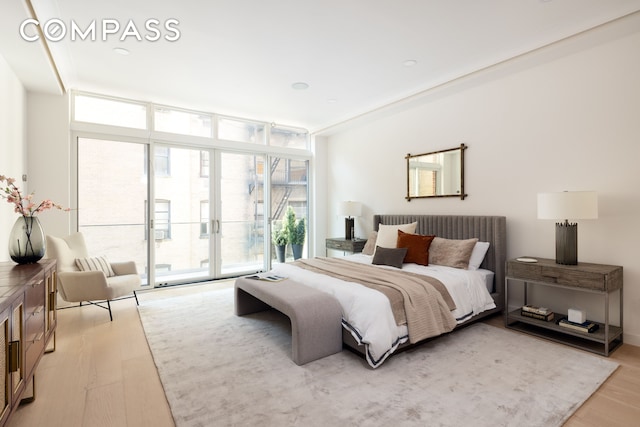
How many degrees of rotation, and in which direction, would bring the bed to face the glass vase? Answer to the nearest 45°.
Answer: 0° — it already faces it

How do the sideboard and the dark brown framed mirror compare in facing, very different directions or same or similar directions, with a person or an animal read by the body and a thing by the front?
very different directions

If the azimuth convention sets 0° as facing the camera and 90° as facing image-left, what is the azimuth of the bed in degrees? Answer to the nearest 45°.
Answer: approximately 45°

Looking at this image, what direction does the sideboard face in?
to the viewer's right

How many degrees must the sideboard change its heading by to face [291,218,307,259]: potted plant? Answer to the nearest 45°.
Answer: approximately 45° to its left

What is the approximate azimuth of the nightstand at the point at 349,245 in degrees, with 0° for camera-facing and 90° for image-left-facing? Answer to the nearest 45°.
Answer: approximately 45°

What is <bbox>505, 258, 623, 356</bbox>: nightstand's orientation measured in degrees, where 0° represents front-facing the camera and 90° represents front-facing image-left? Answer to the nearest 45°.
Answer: approximately 45°
